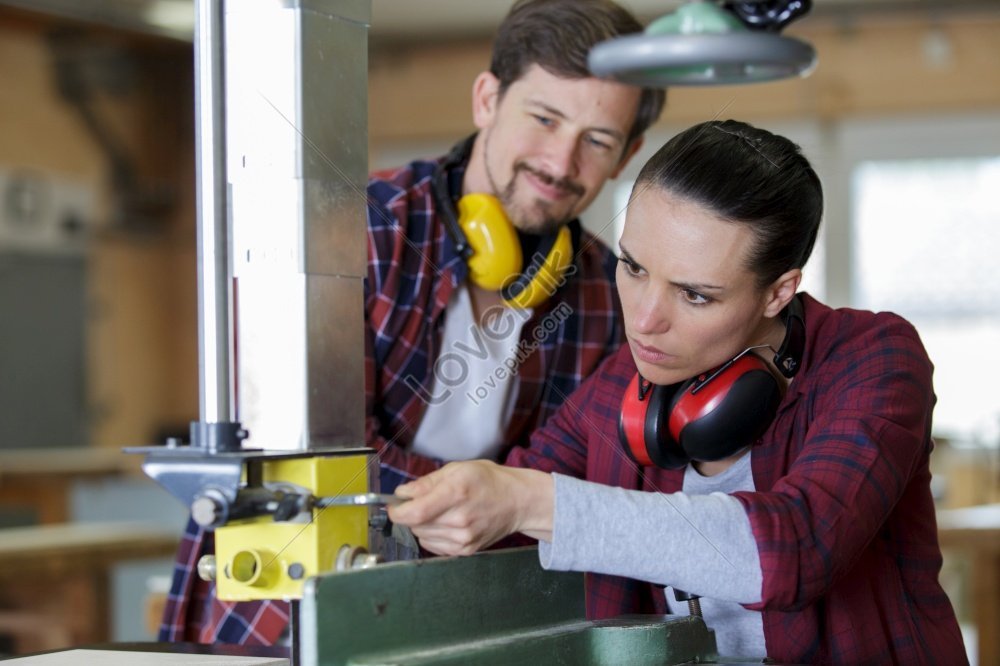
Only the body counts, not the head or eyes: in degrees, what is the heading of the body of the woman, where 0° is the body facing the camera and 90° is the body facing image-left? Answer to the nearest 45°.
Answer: approximately 45°

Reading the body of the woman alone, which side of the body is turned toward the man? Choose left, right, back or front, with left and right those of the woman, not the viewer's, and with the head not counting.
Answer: right

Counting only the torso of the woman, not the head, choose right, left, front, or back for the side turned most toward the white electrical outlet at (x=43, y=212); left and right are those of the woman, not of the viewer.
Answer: right

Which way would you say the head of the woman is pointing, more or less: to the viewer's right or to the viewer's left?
to the viewer's left
